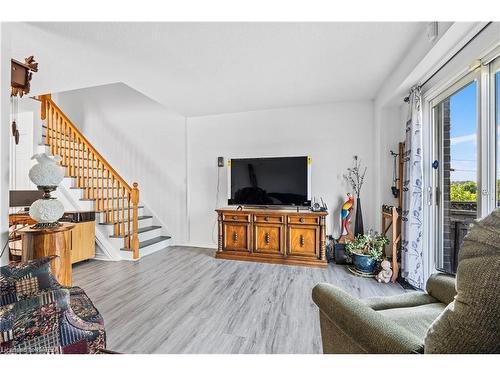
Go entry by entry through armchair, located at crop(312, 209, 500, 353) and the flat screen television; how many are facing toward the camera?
1

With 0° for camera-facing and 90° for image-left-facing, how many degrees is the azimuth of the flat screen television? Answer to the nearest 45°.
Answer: approximately 0°

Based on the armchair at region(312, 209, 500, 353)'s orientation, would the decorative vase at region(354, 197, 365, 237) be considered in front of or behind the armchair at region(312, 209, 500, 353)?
in front

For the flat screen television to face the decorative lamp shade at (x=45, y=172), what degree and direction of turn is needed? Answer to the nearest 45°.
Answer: approximately 45° to its right

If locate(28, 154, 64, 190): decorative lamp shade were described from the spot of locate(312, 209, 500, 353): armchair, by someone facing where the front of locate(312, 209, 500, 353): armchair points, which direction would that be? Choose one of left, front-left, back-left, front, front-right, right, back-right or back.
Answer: front-left

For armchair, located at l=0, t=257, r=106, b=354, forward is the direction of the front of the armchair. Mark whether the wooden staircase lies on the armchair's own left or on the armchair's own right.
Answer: on the armchair's own left

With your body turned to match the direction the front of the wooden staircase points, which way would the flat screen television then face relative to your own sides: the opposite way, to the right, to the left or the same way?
to the right

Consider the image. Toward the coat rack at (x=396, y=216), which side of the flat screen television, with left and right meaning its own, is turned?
left

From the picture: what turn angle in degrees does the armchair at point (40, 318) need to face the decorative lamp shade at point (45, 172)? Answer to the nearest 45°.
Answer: approximately 135° to its left

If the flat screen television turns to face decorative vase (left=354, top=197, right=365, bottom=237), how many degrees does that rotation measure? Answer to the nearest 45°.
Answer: approximately 90° to its left

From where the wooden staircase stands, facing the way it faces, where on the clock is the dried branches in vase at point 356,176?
The dried branches in vase is roughly at 12 o'clock from the wooden staircase.

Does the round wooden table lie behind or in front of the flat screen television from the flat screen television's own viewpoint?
in front

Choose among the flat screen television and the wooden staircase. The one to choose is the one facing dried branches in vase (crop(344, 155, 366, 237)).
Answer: the wooden staircase

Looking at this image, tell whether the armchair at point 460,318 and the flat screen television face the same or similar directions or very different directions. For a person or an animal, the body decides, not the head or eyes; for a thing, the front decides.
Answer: very different directions

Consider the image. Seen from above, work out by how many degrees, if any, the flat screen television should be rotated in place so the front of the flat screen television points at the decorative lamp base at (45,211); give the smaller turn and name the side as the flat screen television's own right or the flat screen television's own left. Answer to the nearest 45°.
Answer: approximately 45° to the flat screen television's own right
